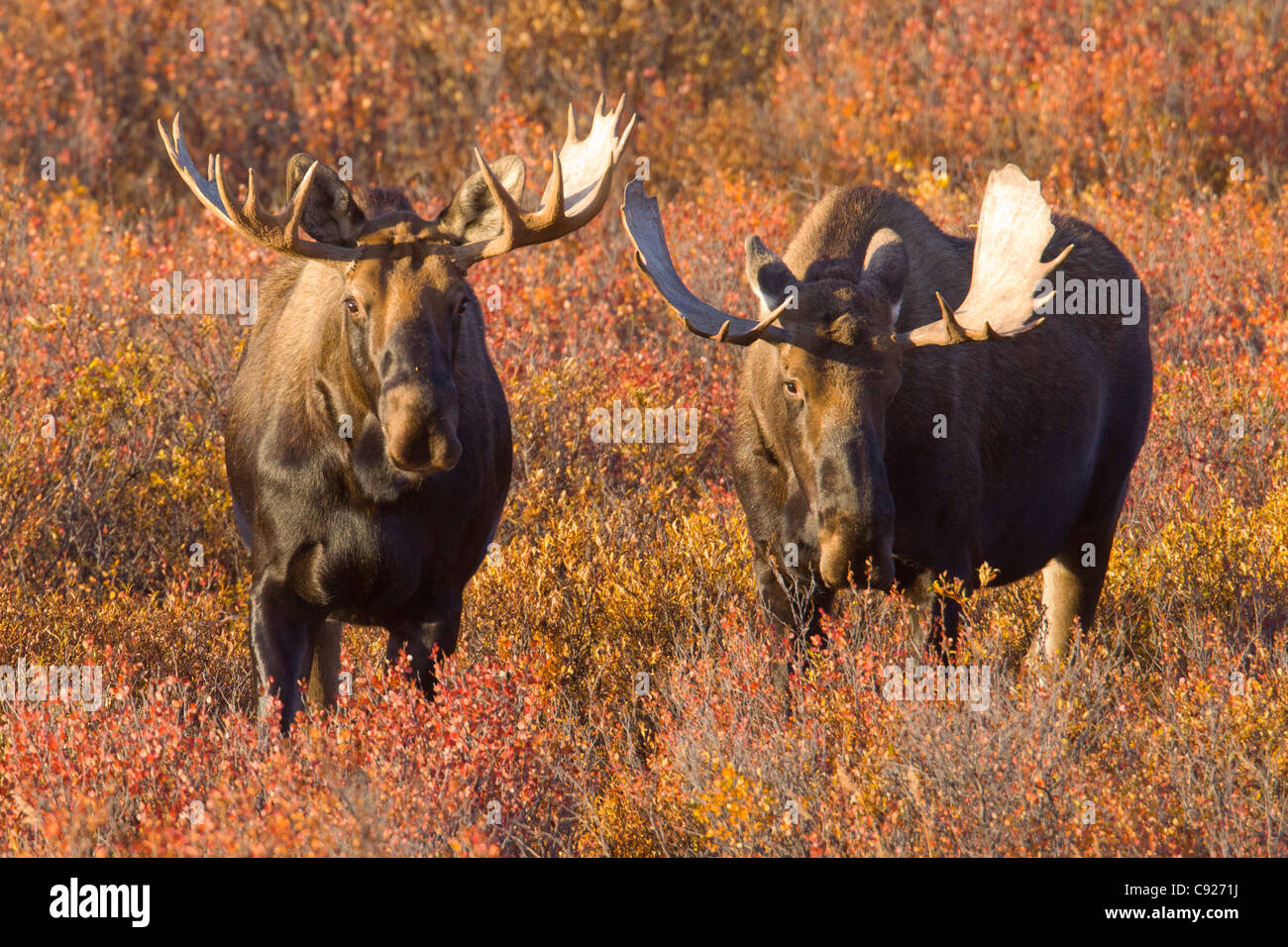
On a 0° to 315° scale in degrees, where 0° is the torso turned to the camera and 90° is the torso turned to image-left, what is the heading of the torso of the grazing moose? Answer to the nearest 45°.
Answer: approximately 45°

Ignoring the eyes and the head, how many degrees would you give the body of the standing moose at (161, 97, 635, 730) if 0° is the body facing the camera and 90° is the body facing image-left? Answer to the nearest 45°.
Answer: approximately 0°

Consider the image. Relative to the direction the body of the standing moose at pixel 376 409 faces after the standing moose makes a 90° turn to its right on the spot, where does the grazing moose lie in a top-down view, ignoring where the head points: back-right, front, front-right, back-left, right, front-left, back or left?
back
